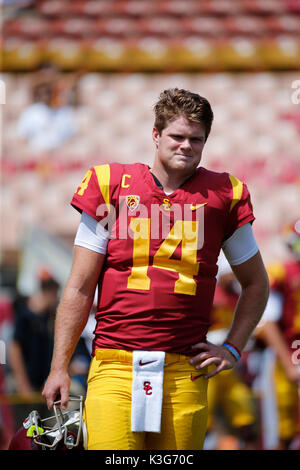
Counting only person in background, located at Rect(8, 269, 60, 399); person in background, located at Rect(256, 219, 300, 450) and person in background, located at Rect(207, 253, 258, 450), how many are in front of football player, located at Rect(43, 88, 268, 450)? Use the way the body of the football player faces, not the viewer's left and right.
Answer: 0

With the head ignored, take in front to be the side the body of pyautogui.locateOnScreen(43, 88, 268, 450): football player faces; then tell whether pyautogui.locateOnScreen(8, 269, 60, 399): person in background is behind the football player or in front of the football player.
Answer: behind

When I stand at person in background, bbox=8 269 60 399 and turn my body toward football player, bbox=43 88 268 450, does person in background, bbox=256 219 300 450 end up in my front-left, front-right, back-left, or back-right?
front-left

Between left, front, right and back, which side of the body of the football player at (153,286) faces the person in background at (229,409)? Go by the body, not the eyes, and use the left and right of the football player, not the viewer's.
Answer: back

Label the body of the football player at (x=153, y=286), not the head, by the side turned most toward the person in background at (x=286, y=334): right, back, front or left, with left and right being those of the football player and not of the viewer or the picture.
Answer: back

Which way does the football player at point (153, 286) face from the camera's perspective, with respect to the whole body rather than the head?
toward the camera
